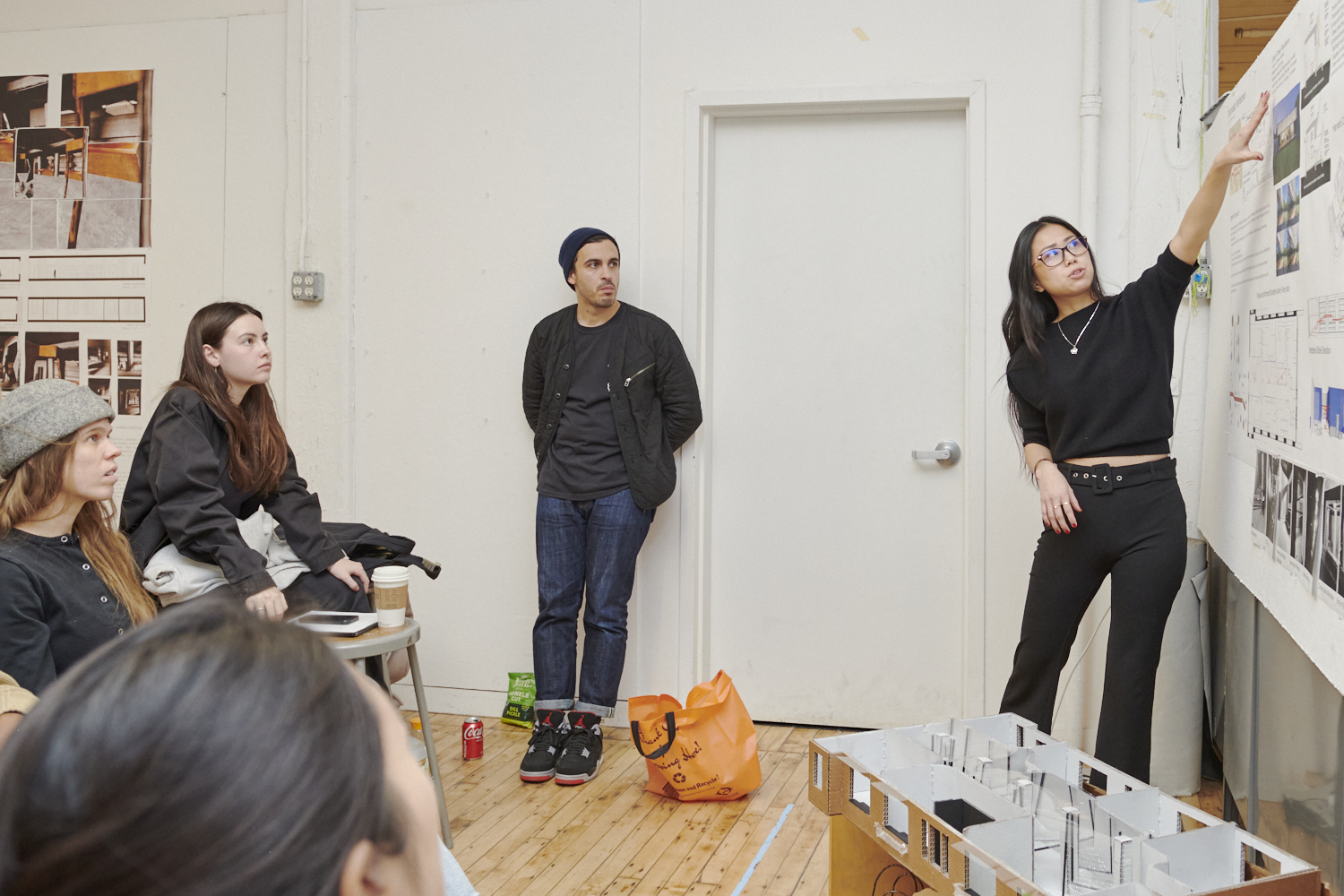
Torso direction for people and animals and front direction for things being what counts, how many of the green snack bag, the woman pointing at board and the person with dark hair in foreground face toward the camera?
2

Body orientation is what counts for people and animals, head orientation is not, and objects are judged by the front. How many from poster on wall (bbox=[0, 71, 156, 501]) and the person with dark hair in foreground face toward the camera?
1

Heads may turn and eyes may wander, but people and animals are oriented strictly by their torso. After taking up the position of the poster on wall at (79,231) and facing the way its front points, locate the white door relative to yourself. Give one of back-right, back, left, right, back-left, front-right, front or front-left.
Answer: front-left

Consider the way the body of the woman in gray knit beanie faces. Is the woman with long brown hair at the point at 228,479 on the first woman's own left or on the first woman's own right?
on the first woman's own left

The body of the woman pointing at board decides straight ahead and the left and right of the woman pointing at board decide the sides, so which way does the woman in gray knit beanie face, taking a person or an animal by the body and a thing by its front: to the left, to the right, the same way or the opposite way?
to the left

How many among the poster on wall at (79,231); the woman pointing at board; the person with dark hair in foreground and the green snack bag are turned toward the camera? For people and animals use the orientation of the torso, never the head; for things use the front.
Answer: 3

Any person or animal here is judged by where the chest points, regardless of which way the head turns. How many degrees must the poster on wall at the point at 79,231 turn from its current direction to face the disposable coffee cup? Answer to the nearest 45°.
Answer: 0° — it already faces it

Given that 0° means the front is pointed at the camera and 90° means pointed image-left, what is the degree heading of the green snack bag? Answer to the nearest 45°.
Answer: approximately 0°

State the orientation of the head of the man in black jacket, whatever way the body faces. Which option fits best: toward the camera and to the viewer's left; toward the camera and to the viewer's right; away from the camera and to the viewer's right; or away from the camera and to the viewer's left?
toward the camera and to the viewer's right

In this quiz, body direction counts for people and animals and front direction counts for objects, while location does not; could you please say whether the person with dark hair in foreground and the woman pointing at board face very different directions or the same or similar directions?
very different directions

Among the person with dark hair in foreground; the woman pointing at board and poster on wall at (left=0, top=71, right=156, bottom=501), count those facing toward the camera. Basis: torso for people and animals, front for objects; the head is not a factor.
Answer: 2

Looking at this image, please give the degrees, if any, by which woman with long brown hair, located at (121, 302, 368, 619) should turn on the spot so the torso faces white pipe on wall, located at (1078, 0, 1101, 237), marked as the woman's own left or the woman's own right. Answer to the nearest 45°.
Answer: approximately 45° to the woman's own left

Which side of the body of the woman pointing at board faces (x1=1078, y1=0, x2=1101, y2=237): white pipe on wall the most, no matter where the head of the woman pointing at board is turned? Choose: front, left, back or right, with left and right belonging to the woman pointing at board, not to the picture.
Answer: back

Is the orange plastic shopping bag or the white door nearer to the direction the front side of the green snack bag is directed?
the orange plastic shopping bag
